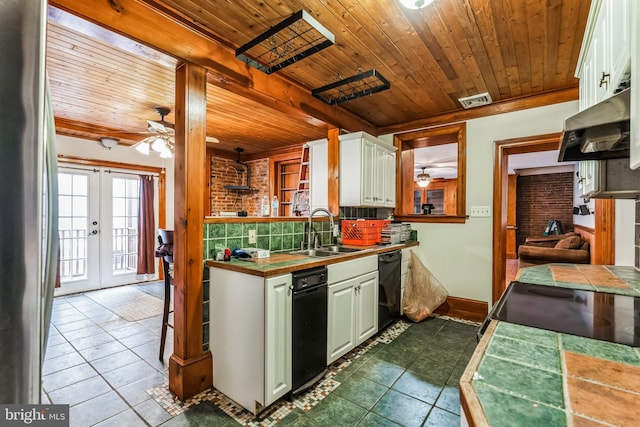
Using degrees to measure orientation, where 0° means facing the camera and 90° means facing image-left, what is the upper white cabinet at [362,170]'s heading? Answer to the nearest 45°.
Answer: approximately 315°

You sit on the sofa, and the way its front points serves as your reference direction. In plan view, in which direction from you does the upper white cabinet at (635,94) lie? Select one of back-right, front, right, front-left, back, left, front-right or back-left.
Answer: left

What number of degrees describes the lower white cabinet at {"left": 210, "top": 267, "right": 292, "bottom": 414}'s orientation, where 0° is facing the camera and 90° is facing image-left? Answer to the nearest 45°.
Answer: approximately 315°

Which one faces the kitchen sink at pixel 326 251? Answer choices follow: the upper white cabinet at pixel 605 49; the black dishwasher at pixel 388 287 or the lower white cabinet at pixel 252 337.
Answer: the upper white cabinet

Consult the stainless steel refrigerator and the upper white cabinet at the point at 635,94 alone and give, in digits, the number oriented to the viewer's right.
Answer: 1

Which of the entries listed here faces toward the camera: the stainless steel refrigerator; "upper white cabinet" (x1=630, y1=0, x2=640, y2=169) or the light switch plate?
the light switch plate

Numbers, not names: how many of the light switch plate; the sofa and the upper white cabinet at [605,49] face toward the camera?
1

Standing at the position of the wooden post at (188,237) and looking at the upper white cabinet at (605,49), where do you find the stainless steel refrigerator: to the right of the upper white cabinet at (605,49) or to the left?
right

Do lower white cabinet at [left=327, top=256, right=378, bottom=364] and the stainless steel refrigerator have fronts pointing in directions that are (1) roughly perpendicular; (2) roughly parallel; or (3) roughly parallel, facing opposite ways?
roughly perpendicular

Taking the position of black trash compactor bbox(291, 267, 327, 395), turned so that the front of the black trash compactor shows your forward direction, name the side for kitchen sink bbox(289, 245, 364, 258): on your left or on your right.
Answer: on your left

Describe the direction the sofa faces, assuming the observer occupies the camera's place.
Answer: facing to the left of the viewer
